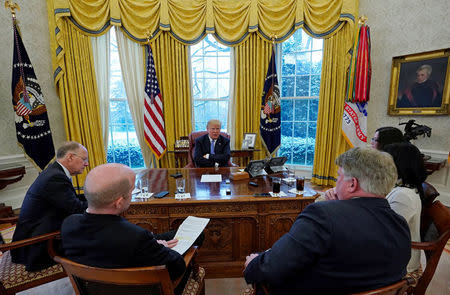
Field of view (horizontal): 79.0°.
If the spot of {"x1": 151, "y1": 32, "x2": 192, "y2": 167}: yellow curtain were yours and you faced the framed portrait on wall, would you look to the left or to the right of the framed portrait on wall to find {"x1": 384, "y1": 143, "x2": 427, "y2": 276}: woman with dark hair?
right

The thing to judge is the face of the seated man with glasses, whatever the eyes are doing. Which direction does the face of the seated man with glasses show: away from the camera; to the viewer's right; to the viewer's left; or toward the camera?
to the viewer's right

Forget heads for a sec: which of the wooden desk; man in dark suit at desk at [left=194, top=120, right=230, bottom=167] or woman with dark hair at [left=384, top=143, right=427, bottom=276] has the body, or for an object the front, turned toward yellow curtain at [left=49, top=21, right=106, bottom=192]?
the woman with dark hair

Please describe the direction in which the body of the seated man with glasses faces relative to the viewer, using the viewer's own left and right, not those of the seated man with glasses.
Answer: facing to the right of the viewer

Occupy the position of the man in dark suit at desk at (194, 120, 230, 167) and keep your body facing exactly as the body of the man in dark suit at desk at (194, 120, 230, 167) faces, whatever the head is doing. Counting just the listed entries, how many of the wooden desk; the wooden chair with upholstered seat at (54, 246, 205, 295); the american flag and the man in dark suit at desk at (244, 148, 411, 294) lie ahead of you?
3

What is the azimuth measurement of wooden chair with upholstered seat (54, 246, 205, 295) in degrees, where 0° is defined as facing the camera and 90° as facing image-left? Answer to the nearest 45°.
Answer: approximately 225°

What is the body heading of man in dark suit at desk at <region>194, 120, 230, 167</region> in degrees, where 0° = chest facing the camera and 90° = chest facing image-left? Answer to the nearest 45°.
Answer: approximately 0°

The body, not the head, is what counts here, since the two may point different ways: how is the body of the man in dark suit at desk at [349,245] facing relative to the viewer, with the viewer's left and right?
facing away from the viewer and to the left of the viewer

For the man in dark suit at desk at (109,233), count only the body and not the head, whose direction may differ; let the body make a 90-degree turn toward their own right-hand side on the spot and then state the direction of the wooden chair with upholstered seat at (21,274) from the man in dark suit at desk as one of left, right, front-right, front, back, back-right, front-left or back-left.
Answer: back

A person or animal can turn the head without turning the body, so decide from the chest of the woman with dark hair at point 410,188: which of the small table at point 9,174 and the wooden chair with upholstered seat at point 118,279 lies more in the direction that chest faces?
the small table

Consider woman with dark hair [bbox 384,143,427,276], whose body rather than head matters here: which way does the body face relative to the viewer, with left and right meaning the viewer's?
facing to the left of the viewer

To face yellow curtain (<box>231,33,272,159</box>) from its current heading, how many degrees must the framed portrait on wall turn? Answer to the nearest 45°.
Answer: approximately 45° to its right
